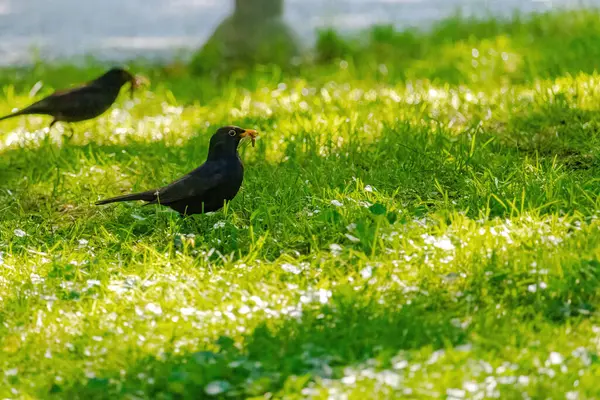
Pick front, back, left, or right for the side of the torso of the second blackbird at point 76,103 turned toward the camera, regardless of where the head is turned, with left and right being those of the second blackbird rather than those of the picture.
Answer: right

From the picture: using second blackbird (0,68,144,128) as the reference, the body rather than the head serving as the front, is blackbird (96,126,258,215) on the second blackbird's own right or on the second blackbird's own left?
on the second blackbird's own right

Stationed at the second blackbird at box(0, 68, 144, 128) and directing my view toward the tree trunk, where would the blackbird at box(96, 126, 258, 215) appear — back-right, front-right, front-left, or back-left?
back-right

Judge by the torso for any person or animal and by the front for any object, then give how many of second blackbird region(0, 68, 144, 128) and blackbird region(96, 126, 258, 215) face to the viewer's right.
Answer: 2

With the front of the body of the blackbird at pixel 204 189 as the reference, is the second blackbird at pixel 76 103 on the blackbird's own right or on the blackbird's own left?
on the blackbird's own left

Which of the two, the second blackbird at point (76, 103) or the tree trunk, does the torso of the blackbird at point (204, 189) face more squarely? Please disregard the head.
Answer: the tree trunk

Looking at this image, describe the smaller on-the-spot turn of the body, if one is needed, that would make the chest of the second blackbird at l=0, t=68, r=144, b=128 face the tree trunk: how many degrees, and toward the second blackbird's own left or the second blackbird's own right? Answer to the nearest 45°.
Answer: approximately 45° to the second blackbird's own left

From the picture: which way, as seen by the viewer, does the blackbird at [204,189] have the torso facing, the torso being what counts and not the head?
to the viewer's right

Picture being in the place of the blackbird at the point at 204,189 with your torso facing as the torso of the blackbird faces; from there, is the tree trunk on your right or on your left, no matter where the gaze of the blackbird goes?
on your left
